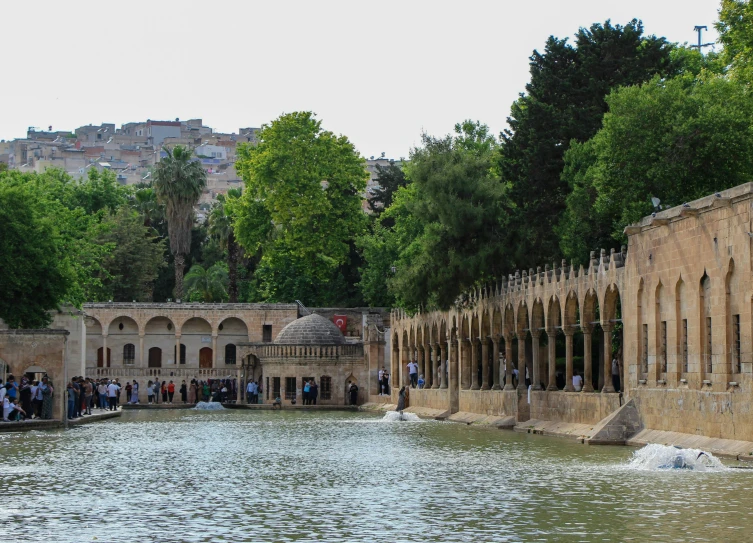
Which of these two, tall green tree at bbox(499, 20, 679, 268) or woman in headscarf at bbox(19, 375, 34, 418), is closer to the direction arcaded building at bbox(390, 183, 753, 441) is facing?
the woman in headscarf

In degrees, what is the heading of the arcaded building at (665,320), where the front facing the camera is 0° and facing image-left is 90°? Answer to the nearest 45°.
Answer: approximately 45°

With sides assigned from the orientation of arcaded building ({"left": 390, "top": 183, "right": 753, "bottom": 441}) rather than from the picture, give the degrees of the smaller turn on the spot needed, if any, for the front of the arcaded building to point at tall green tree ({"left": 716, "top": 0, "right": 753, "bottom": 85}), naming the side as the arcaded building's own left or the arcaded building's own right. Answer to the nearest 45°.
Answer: approximately 135° to the arcaded building's own right

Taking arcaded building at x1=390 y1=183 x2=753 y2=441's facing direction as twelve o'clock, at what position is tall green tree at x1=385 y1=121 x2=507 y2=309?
The tall green tree is roughly at 4 o'clock from the arcaded building.

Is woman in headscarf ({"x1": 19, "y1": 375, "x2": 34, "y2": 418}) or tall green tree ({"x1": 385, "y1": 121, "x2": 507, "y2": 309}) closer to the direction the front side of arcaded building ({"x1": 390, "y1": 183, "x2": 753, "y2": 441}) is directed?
the woman in headscarf

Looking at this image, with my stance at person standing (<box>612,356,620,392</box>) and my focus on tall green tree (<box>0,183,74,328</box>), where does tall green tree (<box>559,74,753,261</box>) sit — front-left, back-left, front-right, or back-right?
back-right
